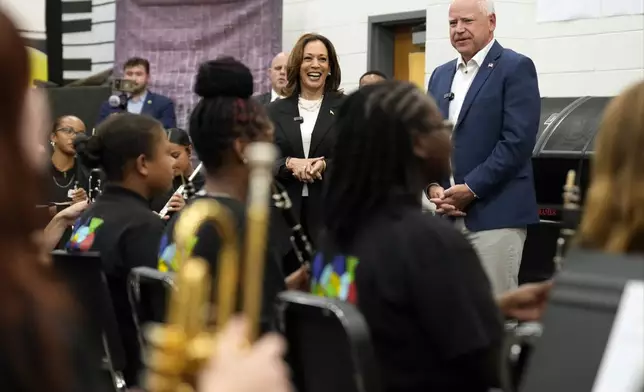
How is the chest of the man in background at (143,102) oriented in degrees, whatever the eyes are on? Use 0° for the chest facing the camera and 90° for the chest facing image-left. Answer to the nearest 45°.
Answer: approximately 0°

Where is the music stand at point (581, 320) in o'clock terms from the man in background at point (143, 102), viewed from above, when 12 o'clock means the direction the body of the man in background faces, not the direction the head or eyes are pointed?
The music stand is roughly at 12 o'clock from the man in background.

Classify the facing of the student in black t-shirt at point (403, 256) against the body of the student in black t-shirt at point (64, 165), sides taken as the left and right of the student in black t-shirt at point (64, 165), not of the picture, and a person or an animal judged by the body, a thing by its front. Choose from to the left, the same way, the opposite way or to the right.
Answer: to the left

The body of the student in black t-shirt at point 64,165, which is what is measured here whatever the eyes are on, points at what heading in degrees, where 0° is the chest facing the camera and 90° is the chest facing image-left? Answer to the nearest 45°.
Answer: approximately 315°

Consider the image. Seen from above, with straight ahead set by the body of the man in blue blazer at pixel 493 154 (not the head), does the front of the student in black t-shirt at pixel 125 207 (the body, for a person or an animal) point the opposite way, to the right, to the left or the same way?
the opposite way

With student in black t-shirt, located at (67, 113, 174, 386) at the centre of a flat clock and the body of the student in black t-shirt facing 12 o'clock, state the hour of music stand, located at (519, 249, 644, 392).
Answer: The music stand is roughly at 4 o'clock from the student in black t-shirt.

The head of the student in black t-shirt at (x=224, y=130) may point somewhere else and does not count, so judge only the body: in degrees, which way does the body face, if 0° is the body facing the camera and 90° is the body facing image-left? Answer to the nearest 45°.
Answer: approximately 225°
